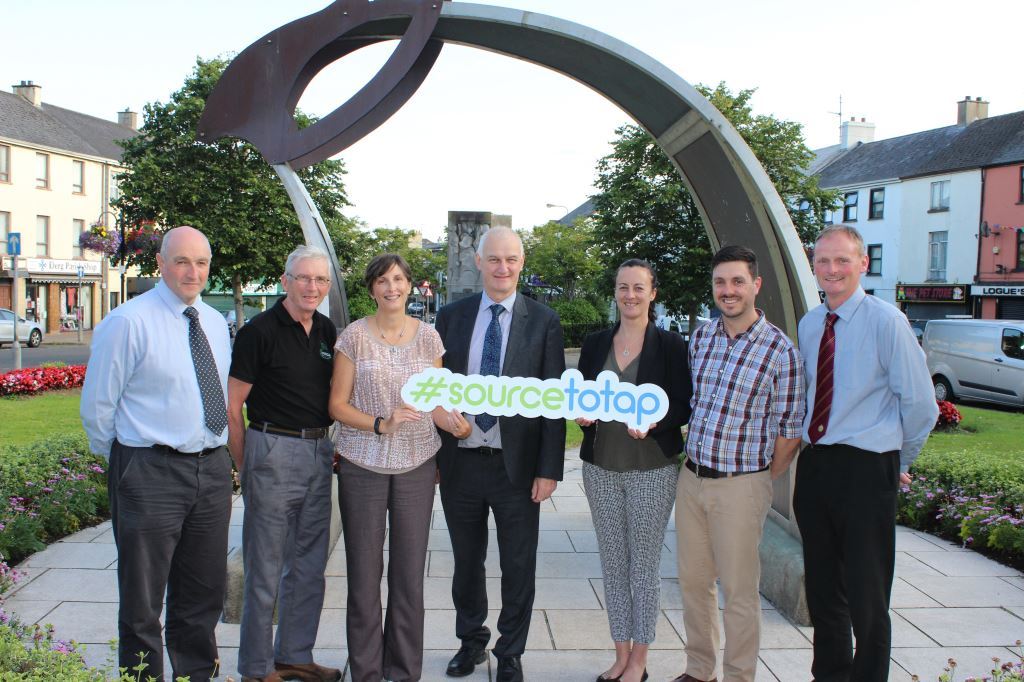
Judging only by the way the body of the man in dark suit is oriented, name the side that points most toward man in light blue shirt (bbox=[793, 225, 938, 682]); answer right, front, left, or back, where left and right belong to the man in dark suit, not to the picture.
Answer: left

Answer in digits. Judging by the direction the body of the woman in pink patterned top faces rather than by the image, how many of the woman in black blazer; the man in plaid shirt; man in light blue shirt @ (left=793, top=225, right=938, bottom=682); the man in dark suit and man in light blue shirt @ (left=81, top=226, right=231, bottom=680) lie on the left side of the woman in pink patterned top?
4

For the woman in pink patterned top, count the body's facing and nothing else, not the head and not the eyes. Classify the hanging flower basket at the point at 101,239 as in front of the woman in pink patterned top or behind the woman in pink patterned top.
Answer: behind

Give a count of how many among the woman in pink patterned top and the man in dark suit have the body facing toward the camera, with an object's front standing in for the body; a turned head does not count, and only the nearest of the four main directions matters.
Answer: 2

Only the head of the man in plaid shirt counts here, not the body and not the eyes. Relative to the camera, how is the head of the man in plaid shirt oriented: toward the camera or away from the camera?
toward the camera

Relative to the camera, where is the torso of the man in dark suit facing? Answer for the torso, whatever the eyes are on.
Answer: toward the camera

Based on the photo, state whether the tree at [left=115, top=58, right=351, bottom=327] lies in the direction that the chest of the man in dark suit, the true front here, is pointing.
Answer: no

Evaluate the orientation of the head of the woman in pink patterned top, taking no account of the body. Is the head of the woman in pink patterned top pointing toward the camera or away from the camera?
toward the camera

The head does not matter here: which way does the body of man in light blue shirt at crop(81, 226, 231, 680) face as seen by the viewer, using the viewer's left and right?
facing the viewer and to the right of the viewer

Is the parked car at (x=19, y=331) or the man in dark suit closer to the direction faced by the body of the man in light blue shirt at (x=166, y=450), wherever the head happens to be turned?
the man in dark suit

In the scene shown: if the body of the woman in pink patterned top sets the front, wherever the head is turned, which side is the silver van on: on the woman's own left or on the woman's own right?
on the woman's own left

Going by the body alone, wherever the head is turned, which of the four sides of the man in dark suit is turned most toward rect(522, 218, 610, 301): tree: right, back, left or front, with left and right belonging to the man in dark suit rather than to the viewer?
back

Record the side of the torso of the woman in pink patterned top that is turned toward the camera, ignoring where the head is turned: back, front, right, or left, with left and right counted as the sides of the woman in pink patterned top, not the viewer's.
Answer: front

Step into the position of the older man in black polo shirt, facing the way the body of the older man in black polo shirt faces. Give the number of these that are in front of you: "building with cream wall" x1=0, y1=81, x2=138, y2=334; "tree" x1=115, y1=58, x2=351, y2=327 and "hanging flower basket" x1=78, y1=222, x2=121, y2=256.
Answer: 0

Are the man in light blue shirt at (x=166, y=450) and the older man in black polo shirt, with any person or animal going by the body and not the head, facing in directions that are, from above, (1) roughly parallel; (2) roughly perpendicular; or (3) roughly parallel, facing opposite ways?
roughly parallel

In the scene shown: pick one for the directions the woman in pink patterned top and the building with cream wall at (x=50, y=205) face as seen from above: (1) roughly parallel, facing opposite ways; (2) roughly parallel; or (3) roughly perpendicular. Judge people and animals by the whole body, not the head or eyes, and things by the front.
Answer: roughly perpendicular

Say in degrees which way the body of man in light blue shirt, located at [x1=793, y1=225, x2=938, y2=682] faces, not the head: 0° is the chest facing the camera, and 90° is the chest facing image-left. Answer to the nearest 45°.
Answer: approximately 45°

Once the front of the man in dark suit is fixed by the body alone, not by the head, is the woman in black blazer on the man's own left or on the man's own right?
on the man's own left

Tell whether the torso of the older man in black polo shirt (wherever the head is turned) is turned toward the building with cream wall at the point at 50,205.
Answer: no

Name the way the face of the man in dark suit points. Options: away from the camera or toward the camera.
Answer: toward the camera
